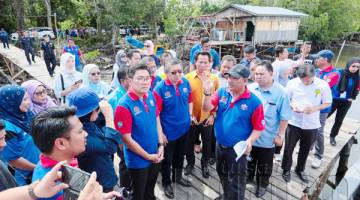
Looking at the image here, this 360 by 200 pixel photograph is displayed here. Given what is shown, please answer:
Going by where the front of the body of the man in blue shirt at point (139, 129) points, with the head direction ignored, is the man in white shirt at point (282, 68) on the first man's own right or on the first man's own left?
on the first man's own left

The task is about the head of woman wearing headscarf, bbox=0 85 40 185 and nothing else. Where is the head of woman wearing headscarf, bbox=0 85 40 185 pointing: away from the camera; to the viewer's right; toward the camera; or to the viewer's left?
to the viewer's right

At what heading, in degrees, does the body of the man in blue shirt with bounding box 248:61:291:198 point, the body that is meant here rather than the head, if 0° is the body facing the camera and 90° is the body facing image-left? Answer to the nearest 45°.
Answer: approximately 45°

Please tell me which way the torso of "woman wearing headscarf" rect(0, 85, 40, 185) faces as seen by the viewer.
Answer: to the viewer's right

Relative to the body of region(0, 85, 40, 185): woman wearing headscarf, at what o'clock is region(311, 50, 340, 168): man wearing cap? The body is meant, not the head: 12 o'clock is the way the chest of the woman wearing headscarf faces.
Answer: The man wearing cap is roughly at 12 o'clock from the woman wearing headscarf.

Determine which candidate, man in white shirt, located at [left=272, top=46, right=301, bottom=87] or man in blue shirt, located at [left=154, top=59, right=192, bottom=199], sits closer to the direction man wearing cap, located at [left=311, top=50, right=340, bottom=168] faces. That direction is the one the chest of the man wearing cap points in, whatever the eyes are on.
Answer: the man in blue shirt

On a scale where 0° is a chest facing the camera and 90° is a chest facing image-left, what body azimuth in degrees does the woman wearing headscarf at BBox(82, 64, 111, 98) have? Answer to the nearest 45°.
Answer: approximately 315°

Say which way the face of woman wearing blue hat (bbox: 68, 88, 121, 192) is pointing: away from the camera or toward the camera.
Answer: away from the camera
